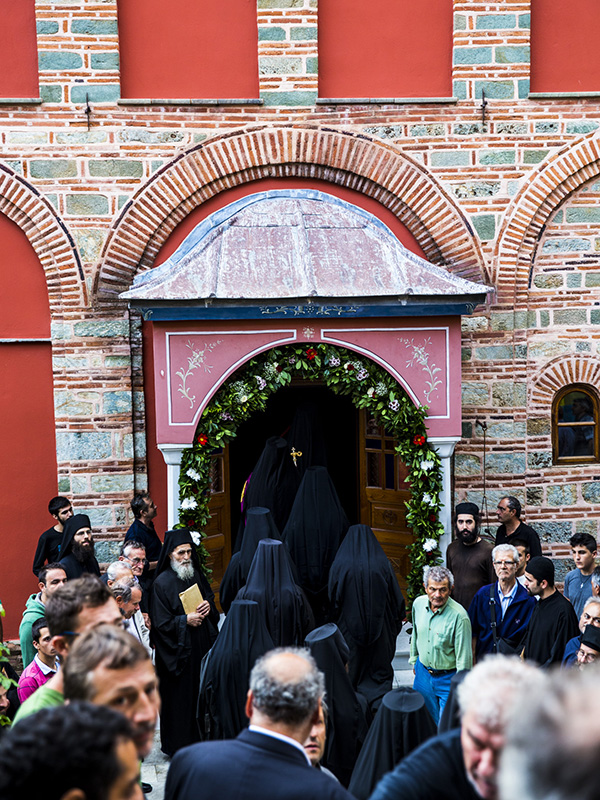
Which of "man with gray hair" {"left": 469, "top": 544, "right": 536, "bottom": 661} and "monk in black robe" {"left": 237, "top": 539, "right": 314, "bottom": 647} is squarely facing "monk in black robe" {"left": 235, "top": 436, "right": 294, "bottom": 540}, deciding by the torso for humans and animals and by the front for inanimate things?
"monk in black robe" {"left": 237, "top": 539, "right": 314, "bottom": 647}

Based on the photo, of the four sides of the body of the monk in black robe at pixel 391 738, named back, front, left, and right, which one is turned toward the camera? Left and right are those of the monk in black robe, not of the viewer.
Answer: back

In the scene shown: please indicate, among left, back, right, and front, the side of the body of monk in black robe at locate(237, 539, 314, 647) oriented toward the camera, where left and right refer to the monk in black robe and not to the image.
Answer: back

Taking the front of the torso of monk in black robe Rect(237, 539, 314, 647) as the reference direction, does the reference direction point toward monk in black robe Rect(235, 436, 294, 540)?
yes

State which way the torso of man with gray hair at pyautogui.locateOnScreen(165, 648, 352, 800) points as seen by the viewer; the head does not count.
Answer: away from the camera

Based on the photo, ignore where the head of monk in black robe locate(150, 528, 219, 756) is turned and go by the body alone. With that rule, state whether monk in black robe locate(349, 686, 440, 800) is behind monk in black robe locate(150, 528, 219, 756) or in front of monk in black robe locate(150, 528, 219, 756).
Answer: in front

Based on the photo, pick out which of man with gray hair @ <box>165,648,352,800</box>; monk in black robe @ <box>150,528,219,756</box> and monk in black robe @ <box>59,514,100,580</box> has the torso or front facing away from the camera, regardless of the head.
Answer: the man with gray hair

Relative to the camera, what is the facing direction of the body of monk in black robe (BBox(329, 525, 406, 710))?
away from the camera

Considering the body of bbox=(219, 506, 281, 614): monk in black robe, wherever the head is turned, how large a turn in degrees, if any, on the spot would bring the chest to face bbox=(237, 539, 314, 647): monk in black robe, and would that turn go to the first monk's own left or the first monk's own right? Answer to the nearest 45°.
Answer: approximately 180°

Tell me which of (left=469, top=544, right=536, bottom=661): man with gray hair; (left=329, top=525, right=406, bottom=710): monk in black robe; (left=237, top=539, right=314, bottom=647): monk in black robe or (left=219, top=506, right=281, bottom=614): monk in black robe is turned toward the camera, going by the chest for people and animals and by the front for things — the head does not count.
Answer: the man with gray hair

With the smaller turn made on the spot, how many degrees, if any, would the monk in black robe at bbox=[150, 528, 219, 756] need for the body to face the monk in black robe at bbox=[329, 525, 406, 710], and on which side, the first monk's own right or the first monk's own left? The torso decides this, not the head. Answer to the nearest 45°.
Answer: approximately 45° to the first monk's own left

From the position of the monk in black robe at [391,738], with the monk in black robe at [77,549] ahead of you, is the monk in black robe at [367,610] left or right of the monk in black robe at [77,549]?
right

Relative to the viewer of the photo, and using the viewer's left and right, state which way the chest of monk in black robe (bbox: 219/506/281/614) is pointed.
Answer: facing away from the viewer

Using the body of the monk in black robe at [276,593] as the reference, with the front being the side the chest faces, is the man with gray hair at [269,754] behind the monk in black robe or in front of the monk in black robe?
behind
